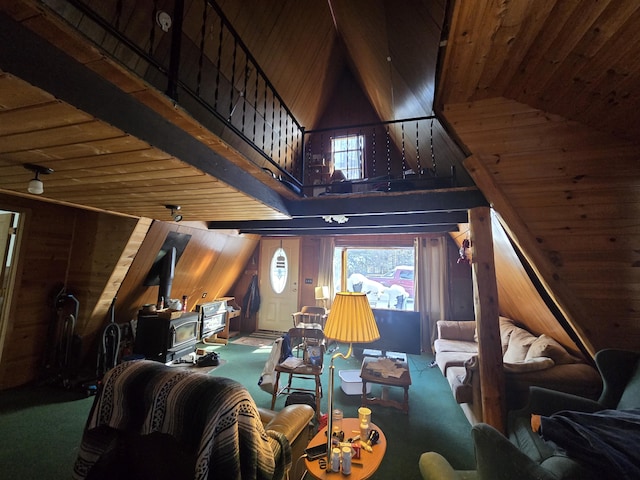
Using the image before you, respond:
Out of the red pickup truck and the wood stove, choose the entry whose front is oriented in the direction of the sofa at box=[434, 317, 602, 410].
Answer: the wood stove

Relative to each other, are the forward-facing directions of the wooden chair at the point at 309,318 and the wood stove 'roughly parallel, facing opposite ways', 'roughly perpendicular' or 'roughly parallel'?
roughly perpendicular

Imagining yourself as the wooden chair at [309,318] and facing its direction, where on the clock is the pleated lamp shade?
The pleated lamp shade is roughly at 12 o'clock from the wooden chair.

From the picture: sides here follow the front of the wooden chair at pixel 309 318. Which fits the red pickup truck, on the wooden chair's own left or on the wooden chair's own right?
on the wooden chair's own left

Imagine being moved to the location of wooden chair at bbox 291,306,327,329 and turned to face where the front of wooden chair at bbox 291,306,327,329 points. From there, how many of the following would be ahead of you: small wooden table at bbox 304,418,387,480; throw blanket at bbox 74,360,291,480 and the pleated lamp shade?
3

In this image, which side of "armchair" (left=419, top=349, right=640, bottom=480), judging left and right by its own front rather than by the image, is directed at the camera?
left

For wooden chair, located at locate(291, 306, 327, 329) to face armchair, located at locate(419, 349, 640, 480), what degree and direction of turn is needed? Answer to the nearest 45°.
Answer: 0° — it already faces it

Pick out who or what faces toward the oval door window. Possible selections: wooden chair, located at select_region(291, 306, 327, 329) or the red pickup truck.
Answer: the red pickup truck

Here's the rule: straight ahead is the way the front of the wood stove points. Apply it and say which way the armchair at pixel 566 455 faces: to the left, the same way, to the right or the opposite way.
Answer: the opposite way

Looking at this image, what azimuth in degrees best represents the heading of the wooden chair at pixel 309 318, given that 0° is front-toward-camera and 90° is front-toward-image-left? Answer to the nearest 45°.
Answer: approximately 0°

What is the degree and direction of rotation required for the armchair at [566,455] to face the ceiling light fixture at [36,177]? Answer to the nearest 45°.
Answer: approximately 45° to its left
